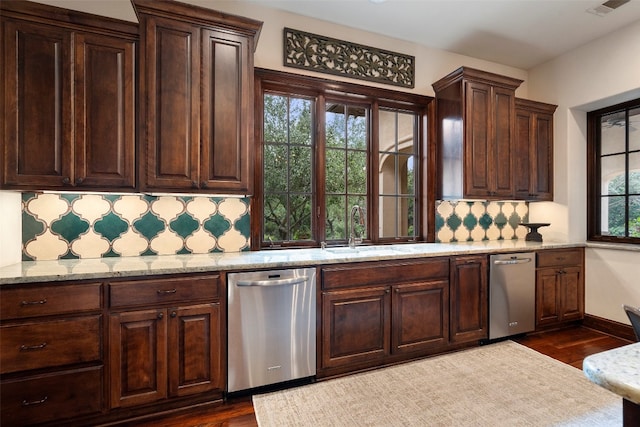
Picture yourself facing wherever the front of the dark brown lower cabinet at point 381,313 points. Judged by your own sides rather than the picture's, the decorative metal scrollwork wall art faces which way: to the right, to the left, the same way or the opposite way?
the same way

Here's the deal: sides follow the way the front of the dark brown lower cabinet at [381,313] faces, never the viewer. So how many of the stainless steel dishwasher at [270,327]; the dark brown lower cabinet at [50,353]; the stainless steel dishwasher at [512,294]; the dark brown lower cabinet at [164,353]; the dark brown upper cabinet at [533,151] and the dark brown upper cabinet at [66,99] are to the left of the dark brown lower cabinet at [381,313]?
2

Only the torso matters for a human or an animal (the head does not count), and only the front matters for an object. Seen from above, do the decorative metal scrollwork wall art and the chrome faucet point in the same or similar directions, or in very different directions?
same or similar directions

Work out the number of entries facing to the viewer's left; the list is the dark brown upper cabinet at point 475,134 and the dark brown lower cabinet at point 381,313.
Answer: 0

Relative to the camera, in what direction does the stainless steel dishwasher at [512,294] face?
facing the viewer and to the right of the viewer

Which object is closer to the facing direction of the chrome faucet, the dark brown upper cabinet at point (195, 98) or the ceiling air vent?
the ceiling air vent

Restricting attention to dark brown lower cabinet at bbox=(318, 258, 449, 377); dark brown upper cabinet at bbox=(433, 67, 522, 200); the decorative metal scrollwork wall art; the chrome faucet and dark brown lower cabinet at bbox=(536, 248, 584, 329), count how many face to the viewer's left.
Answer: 0

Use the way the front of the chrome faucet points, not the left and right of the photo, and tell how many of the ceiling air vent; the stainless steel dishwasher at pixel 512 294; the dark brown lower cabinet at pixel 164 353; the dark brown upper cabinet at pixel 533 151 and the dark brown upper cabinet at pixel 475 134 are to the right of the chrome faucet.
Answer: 1

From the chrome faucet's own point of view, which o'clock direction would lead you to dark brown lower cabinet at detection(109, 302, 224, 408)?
The dark brown lower cabinet is roughly at 3 o'clock from the chrome faucet.

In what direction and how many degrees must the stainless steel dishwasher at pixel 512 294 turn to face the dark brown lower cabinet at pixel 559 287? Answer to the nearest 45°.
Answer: approximately 90° to its left

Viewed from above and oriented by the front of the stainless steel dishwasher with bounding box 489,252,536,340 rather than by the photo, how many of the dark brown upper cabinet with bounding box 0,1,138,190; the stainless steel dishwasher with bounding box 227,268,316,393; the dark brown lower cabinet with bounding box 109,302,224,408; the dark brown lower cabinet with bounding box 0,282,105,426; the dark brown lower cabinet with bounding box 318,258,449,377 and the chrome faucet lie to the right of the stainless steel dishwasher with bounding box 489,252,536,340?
6

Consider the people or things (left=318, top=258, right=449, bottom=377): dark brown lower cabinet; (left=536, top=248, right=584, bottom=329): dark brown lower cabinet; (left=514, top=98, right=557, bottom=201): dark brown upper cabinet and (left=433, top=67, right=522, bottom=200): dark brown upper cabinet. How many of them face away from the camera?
0

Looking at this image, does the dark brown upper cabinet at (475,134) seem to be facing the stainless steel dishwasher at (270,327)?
no

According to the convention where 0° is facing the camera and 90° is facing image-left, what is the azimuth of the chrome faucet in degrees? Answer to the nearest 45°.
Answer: approximately 315°

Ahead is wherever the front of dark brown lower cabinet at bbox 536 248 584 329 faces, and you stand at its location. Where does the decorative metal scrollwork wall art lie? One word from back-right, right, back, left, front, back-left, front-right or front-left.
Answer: right

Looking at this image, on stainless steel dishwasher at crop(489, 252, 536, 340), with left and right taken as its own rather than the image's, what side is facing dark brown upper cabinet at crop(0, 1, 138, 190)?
right

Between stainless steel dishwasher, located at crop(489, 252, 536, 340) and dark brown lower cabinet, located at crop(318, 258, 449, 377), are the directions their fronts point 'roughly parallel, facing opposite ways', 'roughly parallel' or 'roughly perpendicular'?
roughly parallel

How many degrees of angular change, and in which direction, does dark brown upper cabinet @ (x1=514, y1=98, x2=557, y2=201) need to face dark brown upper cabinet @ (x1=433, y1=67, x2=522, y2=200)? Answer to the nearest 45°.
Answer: approximately 90° to its right

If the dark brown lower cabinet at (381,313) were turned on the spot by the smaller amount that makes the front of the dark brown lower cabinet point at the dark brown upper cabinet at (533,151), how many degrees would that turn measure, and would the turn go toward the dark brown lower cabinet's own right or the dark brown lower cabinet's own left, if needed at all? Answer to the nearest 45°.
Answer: approximately 90° to the dark brown lower cabinet's own left
